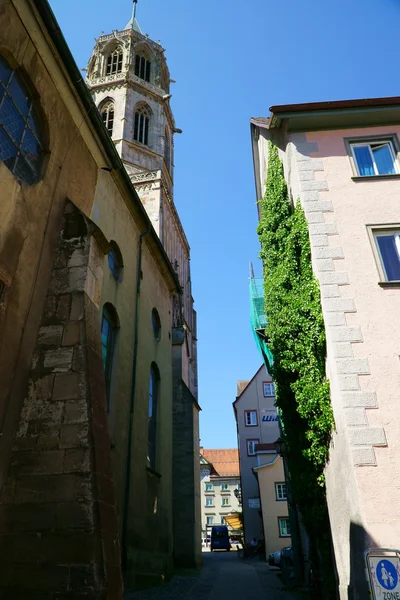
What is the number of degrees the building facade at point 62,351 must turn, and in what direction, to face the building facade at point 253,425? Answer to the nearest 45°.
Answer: approximately 90° to its left

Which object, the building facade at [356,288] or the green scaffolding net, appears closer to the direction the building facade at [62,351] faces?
the building facade

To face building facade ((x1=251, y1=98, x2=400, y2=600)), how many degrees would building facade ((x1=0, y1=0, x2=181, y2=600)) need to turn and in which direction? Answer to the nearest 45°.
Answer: approximately 45° to its left

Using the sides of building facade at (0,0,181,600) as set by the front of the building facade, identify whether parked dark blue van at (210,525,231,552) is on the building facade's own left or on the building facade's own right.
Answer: on the building facade's own left

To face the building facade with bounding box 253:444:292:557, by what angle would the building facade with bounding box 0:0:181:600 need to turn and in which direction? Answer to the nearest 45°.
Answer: approximately 90° to its left

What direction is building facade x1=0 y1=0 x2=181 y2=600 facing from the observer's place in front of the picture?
facing the viewer and to the right of the viewer

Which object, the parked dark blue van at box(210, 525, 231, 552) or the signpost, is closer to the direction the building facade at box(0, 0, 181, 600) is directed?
the signpost

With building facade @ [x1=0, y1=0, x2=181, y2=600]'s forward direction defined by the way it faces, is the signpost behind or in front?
in front

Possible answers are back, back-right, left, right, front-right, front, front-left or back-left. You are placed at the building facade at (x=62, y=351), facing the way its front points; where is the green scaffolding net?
left
